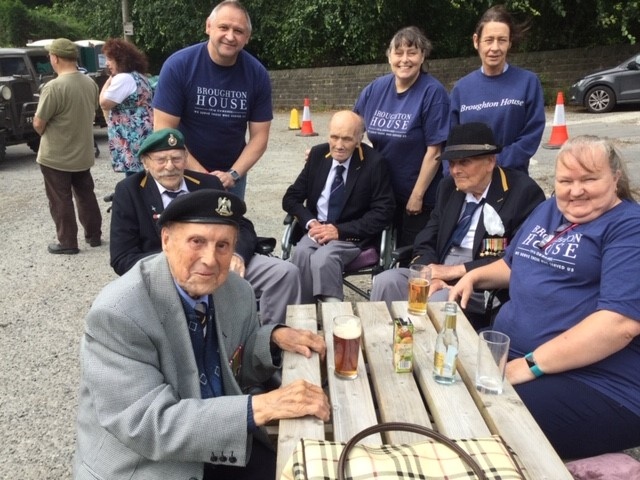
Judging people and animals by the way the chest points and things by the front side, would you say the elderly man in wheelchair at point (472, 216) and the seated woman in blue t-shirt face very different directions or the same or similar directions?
same or similar directions

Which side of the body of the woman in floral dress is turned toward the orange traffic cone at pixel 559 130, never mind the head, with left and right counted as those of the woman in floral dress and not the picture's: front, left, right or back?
back

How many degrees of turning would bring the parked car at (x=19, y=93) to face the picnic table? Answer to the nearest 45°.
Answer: approximately 45° to its left

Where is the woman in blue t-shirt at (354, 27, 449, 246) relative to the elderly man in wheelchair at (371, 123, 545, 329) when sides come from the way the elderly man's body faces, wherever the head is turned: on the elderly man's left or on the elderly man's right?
on the elderly man's right

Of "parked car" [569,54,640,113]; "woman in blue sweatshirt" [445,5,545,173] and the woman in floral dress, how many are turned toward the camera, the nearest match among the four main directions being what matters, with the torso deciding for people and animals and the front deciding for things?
1

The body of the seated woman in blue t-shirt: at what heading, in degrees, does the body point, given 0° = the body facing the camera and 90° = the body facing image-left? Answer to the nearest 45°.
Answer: approximately 45°

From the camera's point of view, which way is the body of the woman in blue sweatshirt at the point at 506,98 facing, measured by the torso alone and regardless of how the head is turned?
toward the camera

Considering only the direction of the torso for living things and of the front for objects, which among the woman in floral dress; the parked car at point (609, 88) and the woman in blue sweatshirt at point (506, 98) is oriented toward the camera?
the woman in blue sweatshirt

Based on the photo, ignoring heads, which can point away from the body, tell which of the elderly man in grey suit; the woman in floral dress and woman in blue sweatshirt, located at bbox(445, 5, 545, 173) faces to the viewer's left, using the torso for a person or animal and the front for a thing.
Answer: the woman in floral dress

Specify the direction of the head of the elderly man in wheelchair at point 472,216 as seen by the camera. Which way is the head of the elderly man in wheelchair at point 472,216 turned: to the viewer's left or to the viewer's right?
to the viewer's left

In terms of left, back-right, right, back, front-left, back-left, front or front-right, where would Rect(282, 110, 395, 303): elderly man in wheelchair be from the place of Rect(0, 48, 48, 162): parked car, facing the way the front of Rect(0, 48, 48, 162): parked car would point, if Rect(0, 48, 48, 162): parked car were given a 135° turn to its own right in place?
back

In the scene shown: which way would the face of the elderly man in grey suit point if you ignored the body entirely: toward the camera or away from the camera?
toward the camera

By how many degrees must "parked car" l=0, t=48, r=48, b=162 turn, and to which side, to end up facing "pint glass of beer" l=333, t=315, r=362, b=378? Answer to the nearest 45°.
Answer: approximately 45° to its left

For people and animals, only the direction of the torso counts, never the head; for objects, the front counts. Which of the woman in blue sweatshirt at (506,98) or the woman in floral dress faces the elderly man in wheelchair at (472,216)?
the woman in blue sweatshirt

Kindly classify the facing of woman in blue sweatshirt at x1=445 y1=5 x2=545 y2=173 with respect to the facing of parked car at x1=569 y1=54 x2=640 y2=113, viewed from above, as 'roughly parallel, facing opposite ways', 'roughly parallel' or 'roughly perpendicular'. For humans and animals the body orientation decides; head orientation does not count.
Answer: roughly perpendicular

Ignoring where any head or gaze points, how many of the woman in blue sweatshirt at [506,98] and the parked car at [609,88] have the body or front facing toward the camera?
1

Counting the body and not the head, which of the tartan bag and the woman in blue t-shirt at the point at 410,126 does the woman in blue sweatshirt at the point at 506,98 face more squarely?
the tartan bag
